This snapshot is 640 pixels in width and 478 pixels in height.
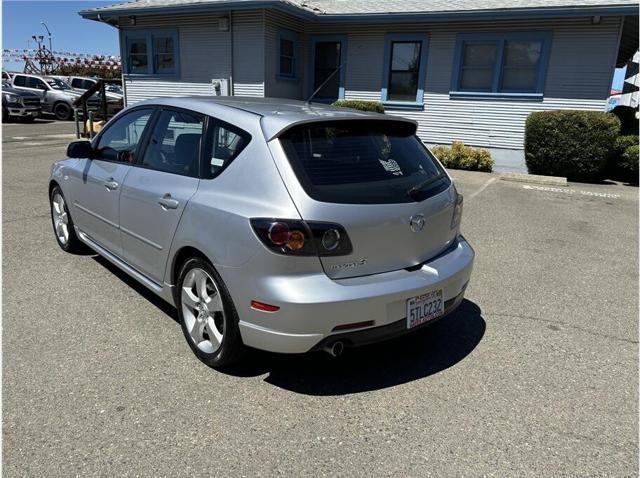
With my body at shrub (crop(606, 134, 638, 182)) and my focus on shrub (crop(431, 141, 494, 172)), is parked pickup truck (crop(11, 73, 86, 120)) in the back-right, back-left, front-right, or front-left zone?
front-right

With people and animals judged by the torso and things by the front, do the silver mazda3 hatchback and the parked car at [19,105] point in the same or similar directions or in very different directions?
very different directions

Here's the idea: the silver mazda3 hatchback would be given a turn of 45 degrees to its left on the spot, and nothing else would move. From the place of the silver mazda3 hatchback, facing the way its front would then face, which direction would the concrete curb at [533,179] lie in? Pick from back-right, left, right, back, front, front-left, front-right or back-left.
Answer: back-right

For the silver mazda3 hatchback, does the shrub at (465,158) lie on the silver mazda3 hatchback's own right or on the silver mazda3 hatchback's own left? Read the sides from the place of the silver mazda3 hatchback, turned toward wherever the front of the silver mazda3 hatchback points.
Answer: on the silver mazda3 hatchback's own right

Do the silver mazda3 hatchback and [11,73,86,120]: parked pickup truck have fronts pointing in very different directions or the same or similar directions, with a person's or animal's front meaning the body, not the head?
very different directions

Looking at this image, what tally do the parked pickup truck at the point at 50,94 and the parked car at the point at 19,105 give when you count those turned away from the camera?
0

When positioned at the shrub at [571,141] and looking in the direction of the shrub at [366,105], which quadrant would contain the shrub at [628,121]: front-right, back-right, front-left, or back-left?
back-right

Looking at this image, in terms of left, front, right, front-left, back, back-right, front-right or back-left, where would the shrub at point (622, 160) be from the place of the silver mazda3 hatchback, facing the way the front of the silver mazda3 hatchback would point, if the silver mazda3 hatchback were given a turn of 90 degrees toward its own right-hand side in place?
front

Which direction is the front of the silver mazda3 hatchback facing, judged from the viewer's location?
facing away from the viewer and to the left of the viewer
